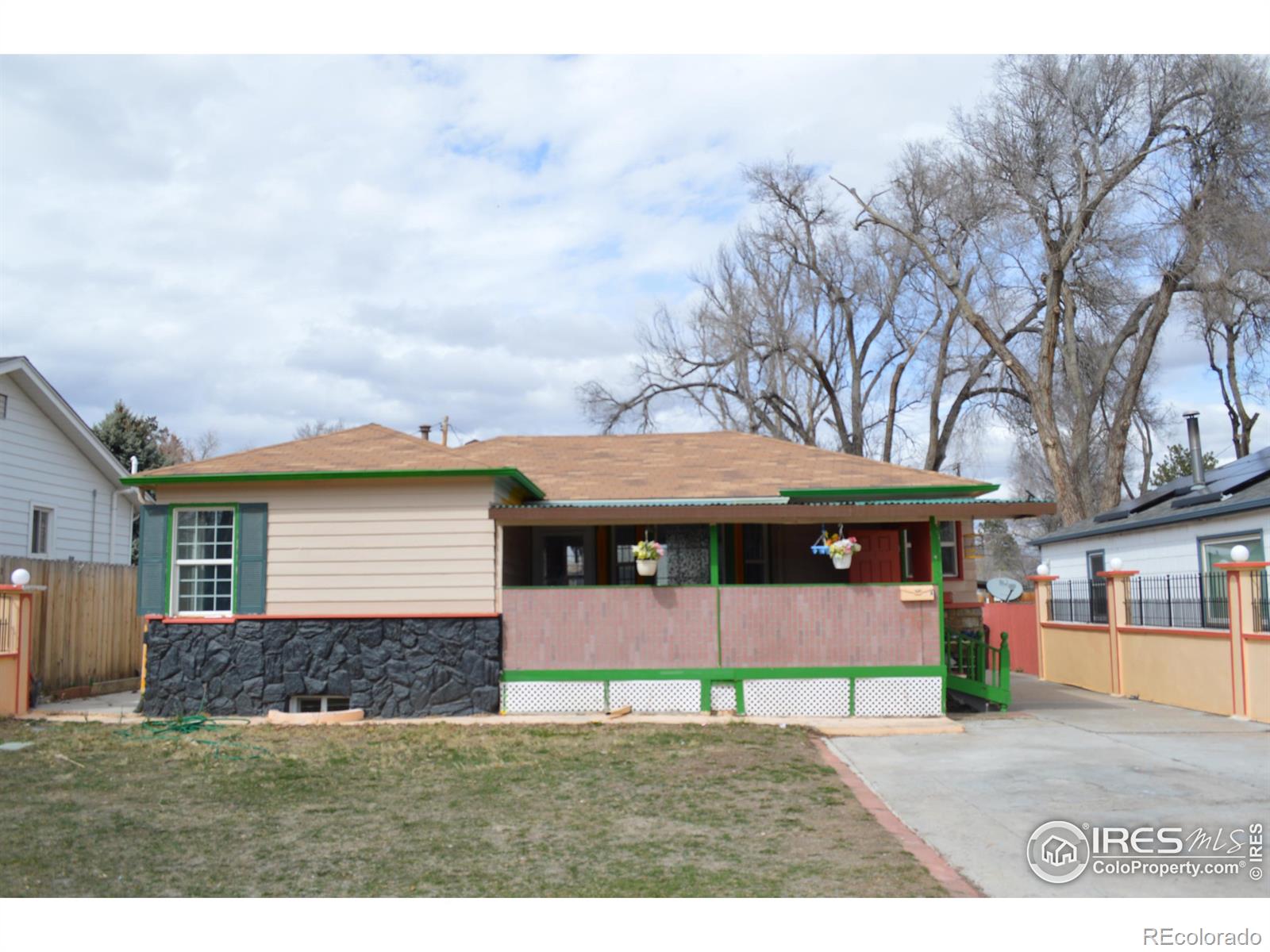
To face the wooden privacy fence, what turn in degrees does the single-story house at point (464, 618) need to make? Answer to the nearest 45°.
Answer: approximately 135° to its right

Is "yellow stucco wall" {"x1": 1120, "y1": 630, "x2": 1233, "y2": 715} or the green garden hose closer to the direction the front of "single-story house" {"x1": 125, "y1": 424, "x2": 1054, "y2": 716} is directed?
the green garden hose

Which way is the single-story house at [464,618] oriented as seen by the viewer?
toward the camera

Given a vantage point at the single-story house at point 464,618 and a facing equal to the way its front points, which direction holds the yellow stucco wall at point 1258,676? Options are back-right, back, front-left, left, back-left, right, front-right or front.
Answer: left

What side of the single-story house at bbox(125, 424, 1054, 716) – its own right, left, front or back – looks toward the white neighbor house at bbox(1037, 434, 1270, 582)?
left

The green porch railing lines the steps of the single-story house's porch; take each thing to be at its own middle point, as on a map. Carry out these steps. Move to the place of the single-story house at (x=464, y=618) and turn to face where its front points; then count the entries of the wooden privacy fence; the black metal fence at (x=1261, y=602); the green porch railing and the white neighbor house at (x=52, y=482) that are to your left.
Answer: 2

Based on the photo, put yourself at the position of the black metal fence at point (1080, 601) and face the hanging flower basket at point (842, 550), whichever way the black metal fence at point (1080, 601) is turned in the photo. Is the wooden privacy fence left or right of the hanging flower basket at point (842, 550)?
right

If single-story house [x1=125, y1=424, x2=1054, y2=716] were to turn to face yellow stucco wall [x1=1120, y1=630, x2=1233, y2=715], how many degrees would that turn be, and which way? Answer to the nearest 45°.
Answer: approximately 90° to its left

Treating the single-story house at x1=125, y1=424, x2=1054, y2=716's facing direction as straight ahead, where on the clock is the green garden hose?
The green garden hose is roughly at 2 o'clock from the single-story house.

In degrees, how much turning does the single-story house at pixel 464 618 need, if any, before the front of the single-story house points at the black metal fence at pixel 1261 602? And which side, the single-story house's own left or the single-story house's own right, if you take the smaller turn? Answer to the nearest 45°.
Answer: approximately 90° to the single-story house's own left

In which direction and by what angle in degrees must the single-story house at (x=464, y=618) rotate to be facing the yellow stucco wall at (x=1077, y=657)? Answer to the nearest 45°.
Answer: approximately 135° to its left

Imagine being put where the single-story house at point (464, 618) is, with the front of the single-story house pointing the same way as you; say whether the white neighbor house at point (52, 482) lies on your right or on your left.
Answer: on your right

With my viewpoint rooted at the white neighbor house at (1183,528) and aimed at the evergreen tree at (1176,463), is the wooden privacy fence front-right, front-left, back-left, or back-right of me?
back-left
